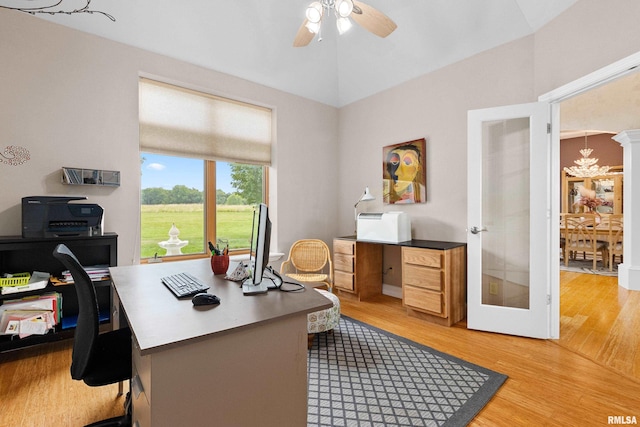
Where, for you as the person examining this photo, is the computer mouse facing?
facing to the right of the viewer

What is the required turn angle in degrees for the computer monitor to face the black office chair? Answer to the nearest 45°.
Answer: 0° — it already faces it

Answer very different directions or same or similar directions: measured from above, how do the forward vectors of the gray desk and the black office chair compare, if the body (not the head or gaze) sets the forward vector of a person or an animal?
very different directions

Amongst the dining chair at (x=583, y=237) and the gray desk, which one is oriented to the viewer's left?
the gray desk

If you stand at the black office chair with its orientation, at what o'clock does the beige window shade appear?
The beige window shade is roughly at 10 o'clock from the black office chair.

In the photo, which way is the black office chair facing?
to the viewer's right

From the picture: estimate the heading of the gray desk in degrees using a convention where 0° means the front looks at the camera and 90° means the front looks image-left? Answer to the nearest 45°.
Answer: approximately 90°

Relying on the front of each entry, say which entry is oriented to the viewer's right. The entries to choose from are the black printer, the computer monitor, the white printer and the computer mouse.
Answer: the computer mouse

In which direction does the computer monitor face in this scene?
to the viewer's left

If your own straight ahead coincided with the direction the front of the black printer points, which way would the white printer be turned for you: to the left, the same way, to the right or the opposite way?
to the right
